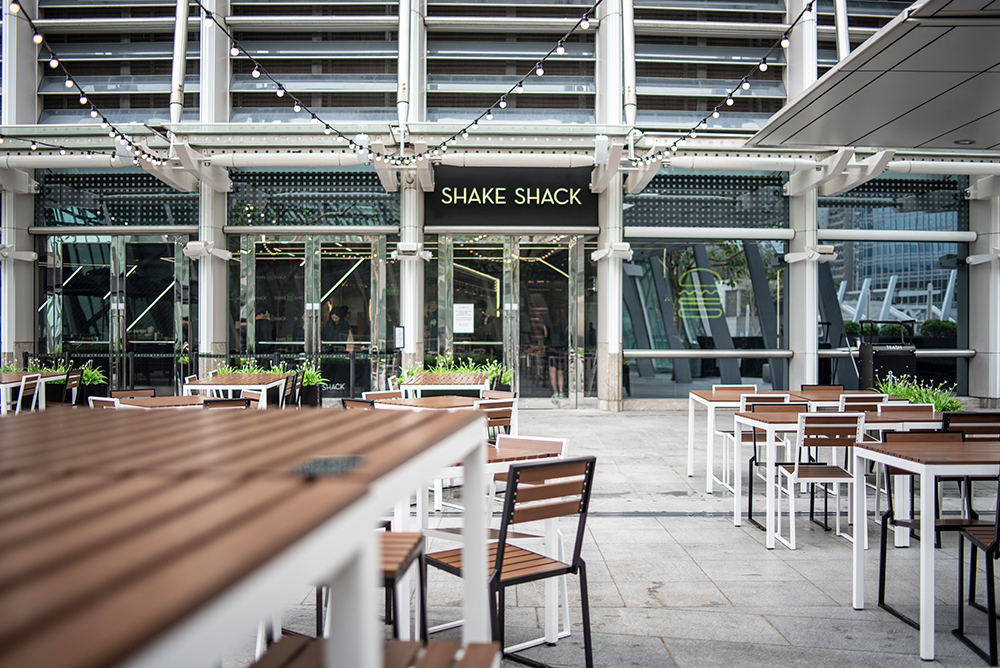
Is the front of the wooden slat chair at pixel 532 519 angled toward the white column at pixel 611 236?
no

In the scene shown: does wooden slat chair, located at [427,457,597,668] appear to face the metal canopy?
no

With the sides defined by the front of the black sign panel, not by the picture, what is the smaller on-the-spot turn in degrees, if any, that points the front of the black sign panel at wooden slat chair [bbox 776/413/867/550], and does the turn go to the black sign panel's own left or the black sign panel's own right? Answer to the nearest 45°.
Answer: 0° — it already faces it

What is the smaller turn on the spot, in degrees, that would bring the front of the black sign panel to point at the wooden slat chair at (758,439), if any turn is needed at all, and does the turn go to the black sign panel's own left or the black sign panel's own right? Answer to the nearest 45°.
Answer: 0° — it already faces it

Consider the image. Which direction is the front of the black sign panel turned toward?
toward the camera

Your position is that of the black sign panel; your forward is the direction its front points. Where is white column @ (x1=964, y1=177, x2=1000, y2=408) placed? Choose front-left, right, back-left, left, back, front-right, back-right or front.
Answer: left

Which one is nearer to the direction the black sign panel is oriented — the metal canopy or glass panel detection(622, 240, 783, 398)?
the metal canopy

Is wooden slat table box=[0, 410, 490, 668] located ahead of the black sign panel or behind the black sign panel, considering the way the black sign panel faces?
ahead

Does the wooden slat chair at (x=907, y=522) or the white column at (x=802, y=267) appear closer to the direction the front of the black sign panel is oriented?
the wooden slat chair

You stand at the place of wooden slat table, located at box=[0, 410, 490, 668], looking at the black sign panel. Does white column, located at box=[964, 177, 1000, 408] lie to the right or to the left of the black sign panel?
right
